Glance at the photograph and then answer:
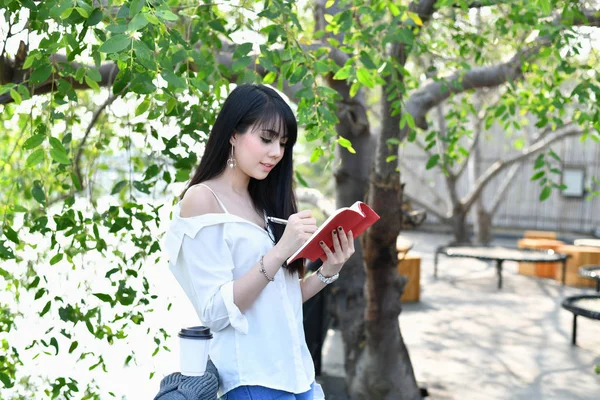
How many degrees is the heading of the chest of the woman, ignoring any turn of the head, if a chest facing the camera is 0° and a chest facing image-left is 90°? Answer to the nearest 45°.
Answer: approximately 315°

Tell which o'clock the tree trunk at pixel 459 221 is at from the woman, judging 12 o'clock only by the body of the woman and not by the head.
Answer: The tree trunk is roughly at 8 o'clock from the woman.

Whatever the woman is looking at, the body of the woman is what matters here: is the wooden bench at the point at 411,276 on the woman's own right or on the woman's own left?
on the woman's own left

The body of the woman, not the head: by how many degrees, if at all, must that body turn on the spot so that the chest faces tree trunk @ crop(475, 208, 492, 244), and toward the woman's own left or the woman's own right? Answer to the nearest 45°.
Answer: approximately 135° to the woman's own left

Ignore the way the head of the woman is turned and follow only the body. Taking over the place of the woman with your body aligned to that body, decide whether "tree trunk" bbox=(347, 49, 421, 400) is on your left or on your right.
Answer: on your left

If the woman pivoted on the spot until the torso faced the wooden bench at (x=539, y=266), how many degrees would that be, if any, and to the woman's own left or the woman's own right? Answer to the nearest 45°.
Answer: approximately 90° to the woman's own left
